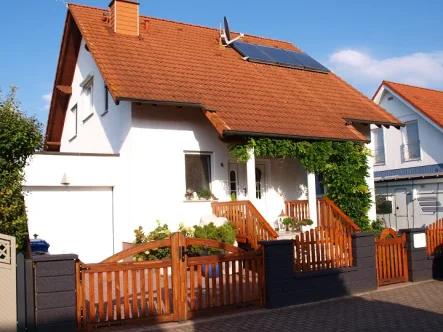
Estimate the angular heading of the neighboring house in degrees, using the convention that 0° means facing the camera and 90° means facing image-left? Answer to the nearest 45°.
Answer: approximately 45°

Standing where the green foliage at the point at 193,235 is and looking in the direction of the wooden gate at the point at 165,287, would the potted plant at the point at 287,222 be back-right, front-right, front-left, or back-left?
back-left

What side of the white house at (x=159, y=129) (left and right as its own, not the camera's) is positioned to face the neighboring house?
left

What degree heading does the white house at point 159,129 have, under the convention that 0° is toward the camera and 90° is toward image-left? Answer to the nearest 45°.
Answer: approximately 315°
